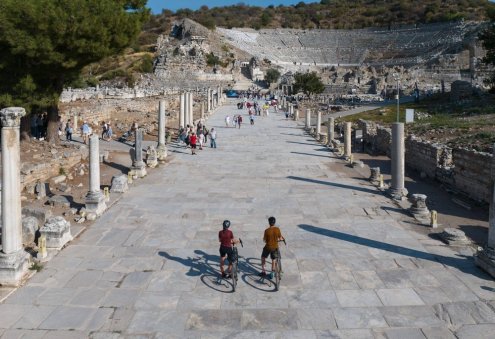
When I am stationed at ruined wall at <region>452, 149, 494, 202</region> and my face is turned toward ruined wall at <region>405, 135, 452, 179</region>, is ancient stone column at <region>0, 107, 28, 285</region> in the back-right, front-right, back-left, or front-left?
back-left

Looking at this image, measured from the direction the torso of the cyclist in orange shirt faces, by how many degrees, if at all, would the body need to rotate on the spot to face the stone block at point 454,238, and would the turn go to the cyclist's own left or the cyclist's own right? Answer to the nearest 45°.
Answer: approximately 45° to the cyclist's own right

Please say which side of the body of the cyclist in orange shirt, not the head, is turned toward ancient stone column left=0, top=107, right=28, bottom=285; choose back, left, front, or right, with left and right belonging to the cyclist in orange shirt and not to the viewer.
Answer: left

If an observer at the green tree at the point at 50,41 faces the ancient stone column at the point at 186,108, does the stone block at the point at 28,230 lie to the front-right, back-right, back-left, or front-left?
back-right

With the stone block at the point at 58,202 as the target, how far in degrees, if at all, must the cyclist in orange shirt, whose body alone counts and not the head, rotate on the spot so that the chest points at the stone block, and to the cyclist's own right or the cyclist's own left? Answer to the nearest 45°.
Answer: approximately 45° to the cyclist's own left

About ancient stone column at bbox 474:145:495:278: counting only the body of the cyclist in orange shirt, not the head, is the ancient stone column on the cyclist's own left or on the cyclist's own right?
on the cyclist's own right

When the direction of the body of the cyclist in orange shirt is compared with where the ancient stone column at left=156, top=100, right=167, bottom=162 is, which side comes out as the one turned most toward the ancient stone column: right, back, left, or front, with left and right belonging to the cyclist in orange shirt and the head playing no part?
front

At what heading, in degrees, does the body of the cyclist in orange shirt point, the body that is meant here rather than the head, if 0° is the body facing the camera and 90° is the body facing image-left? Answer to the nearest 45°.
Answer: approximately 180°

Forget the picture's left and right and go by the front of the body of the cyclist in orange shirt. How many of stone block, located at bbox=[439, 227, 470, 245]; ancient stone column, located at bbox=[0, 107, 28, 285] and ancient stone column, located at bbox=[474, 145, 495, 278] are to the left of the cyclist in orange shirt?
1
